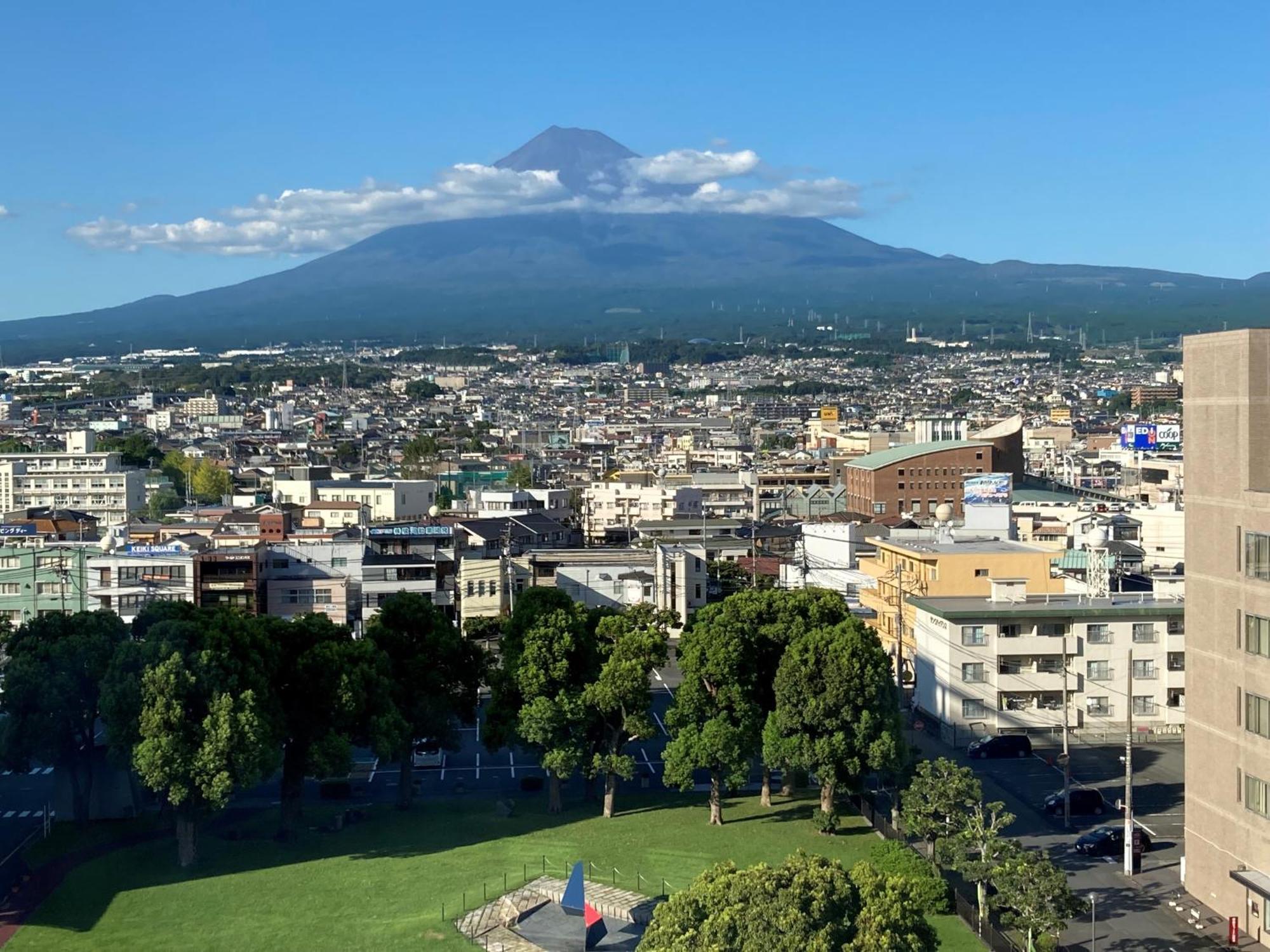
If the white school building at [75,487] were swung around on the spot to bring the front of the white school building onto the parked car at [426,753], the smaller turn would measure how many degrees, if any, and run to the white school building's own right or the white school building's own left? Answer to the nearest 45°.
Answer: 0° — it already faces it

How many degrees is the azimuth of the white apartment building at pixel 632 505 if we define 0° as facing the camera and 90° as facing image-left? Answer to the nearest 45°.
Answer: approximately 0°

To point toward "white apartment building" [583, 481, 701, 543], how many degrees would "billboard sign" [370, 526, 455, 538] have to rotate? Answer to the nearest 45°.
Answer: approximately 135° to its left

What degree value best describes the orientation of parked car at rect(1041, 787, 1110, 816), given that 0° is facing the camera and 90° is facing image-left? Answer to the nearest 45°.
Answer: approximately 90°
